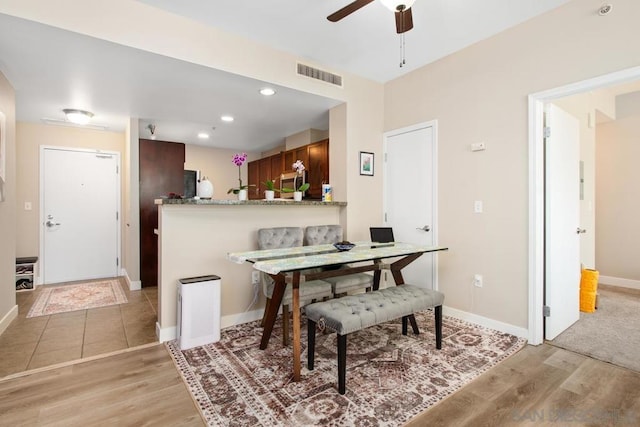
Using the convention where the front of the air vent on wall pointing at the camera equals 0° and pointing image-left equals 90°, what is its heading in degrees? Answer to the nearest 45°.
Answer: approximately 315°

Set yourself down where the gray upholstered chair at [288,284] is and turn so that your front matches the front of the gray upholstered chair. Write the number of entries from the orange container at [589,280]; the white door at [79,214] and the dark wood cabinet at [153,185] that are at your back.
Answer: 2

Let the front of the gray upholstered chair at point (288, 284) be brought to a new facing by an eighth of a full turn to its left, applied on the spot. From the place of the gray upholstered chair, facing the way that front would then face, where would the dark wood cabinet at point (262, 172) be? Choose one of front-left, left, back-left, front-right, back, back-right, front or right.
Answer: left

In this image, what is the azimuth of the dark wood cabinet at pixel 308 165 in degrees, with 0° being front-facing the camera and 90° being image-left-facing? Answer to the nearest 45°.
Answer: approximately 45°

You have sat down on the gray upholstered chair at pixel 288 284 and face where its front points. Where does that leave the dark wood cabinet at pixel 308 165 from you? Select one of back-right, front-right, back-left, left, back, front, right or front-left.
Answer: back-left

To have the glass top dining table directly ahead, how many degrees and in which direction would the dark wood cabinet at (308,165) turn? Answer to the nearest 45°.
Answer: approximately 45° to its left

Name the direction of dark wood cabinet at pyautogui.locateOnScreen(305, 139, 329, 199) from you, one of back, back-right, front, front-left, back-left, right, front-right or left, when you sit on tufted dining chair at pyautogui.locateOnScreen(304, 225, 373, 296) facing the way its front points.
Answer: back-left
